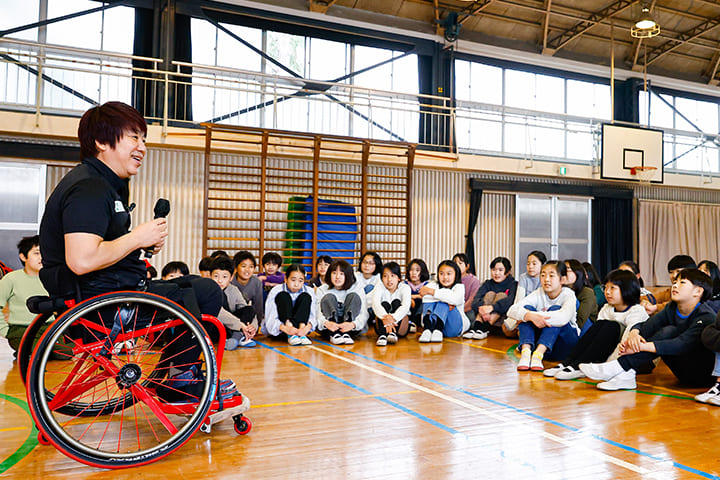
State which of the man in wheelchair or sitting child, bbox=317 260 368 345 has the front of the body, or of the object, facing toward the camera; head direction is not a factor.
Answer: the sitting child

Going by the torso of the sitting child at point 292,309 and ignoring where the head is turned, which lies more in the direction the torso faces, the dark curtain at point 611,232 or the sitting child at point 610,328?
the sitting child

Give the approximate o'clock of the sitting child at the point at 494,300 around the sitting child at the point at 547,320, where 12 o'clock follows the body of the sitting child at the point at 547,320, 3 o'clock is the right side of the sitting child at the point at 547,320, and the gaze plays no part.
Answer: the sitting child at the point at 494,300 is roughly at 4 o'clock from the sitting child at the point at 547,320.

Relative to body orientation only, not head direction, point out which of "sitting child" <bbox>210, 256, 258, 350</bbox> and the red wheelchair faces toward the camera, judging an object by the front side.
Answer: the sitting child

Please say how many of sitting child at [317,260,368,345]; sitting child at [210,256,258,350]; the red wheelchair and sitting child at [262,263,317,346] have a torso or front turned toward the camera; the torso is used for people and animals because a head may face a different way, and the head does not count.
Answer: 3

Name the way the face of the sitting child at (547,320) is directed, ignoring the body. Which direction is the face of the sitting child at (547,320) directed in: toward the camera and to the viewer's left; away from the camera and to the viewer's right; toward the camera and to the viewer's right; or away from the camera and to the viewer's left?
toward the camera and to the viewer's left

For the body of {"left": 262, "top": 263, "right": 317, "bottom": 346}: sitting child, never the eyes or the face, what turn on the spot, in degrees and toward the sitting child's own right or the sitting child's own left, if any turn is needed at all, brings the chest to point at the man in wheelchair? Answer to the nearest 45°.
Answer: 0° — they already face them

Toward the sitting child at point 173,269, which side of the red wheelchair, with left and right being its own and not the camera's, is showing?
left

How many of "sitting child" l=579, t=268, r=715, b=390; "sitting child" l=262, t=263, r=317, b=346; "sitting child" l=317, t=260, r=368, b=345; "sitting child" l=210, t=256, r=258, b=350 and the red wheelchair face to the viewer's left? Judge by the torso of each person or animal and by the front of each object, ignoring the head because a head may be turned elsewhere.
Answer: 1

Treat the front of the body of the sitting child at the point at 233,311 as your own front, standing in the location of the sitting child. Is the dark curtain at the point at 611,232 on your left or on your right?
on your left

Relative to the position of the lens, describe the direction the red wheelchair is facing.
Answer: facing to the right of the viewer

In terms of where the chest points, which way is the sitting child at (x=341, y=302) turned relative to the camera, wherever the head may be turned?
toward the camera

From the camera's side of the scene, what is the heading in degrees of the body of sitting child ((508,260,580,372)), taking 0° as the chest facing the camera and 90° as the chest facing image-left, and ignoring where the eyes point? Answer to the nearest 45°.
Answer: approximately 45°

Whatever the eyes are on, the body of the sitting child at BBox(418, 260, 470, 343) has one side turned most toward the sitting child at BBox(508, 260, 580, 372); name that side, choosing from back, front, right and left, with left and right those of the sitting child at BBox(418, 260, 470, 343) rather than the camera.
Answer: left
